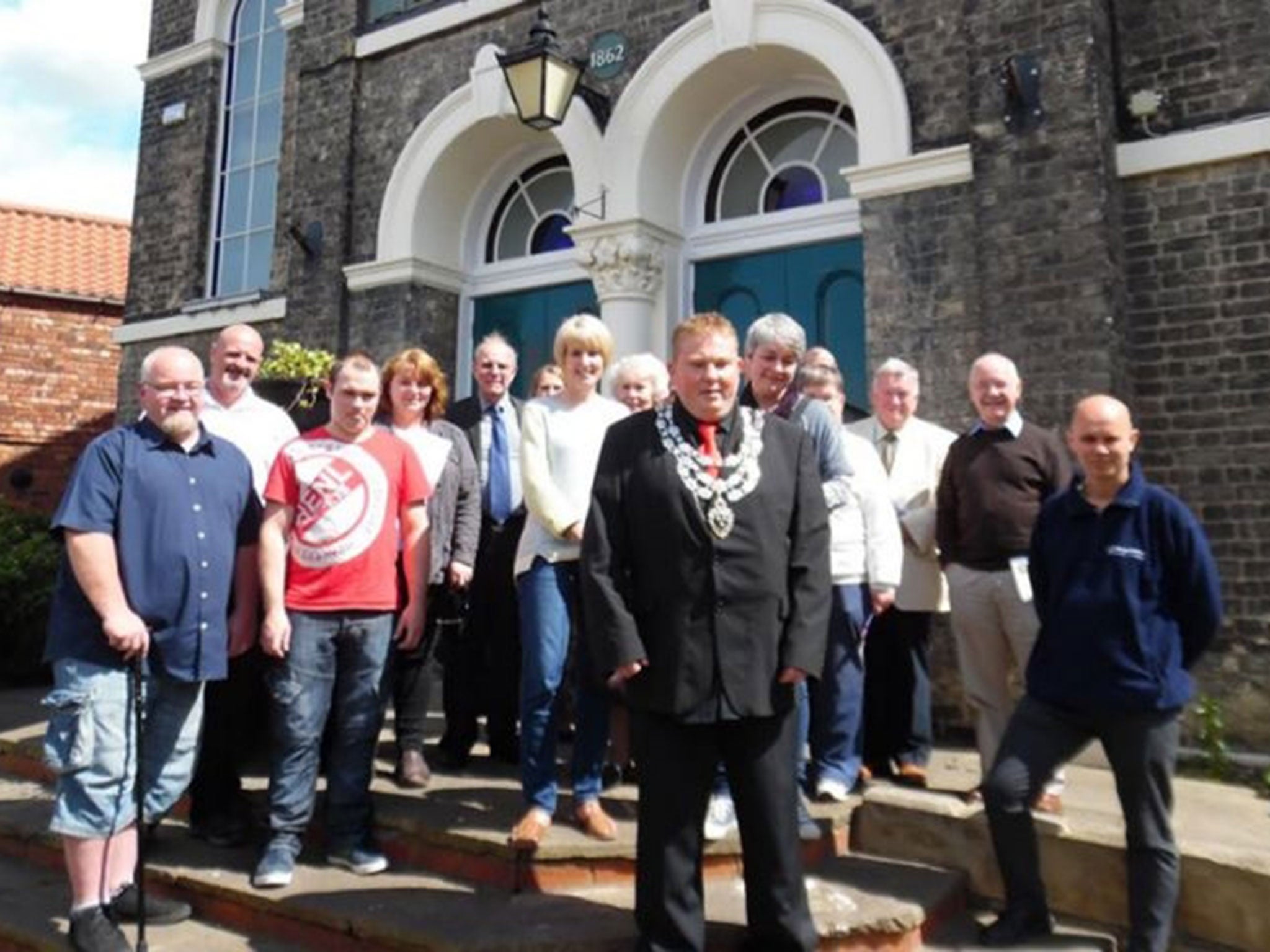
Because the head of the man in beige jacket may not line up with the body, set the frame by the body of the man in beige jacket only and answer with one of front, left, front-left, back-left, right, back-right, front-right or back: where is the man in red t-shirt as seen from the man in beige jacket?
front-right

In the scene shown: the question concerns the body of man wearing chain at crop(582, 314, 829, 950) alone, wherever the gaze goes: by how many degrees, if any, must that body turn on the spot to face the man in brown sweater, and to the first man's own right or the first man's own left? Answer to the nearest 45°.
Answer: approximately 135° to the first man's own left

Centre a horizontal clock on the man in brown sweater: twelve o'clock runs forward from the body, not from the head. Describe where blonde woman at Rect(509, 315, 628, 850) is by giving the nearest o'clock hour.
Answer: The blonde woman is roughly at 2 o'clock from the man in brown sweater.

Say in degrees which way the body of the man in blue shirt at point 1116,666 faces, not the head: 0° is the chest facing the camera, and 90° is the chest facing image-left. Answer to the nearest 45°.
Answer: approximately 45°

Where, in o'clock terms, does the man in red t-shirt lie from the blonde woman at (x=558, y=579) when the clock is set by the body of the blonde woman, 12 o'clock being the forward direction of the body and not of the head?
The man in red t-shirt is roughly at 3 o'clock from the blonde woman.
